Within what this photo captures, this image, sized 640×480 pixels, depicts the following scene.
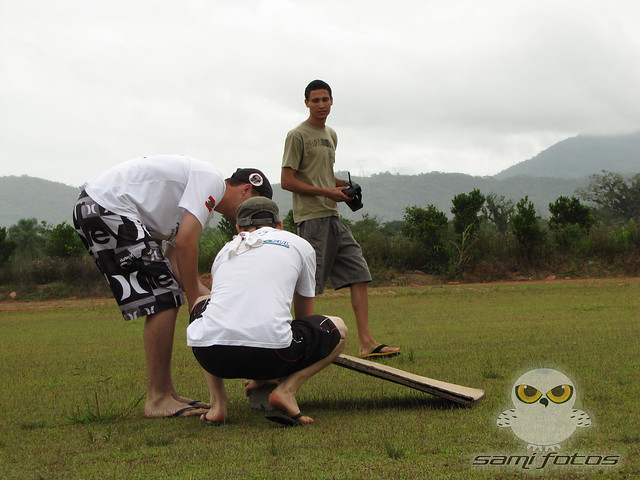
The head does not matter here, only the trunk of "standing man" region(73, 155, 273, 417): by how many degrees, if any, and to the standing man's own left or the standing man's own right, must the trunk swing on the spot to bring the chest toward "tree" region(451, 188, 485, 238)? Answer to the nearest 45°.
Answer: approximately 45° to the standing man's own left

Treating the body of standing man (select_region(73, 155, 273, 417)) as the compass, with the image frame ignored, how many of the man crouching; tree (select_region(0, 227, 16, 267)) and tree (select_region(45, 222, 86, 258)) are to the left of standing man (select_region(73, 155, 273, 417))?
2

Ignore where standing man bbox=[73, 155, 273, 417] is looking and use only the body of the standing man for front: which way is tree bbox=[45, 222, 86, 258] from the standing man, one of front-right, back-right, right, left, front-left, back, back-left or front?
left

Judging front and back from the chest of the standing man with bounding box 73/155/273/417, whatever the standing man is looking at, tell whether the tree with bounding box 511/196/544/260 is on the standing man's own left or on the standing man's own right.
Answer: on the standing man's own left

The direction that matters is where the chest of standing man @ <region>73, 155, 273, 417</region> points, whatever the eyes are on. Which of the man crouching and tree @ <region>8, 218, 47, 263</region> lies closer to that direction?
the man crouching

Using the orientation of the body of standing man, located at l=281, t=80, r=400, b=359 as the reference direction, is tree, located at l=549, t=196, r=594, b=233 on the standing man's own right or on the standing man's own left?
on the standing man's own left

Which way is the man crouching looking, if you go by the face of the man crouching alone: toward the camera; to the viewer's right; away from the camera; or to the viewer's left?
away from the camera

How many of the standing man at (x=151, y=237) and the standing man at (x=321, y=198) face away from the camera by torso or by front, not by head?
0

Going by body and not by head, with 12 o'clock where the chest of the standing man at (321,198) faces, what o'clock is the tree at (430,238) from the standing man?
The tree is roughly at 8 o'clock from the standing man.

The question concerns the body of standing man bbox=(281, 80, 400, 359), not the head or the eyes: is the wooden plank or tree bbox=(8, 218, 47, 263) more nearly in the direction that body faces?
the wooden plank

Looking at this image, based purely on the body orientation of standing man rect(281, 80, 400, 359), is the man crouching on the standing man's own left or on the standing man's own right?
on the standing man's own right

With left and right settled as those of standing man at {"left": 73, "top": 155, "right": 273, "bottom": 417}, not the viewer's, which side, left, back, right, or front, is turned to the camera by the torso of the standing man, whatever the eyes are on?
right

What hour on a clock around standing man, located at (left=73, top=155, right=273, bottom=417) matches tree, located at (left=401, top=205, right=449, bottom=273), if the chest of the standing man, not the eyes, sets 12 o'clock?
The tree is roughly at 10 o'clock from the standing man.

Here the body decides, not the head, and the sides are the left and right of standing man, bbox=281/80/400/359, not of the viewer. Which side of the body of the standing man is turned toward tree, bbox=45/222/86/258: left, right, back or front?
back

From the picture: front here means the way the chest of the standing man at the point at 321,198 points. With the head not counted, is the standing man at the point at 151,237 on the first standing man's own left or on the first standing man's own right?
on the first standing man's own right
